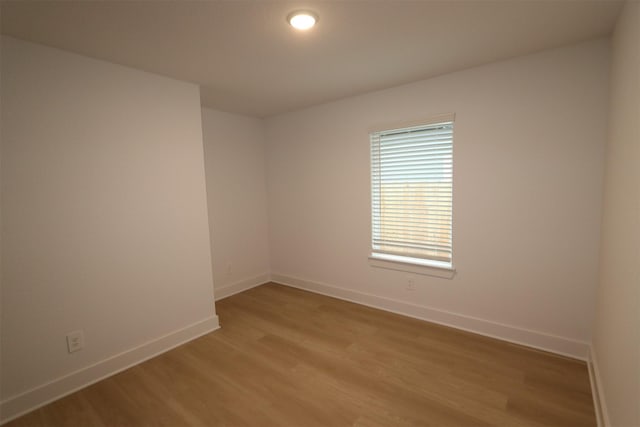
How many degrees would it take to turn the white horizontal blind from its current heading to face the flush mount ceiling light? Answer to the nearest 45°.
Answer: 0° — it already faces it

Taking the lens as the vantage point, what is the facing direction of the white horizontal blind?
facing the viewer and to the left of the viewer
